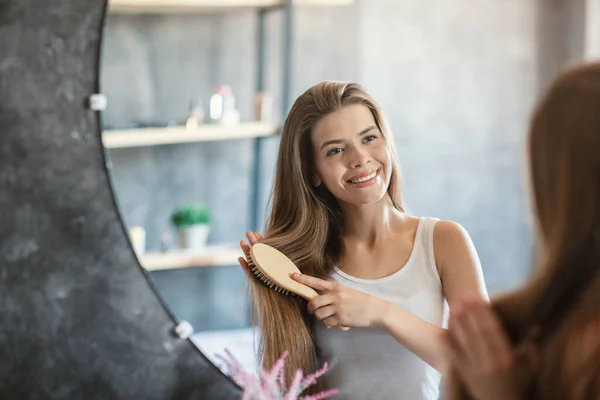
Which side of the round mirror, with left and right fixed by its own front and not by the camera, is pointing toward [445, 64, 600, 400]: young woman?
front

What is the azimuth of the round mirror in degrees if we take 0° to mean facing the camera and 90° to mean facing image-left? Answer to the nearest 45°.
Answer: approximately 0°
